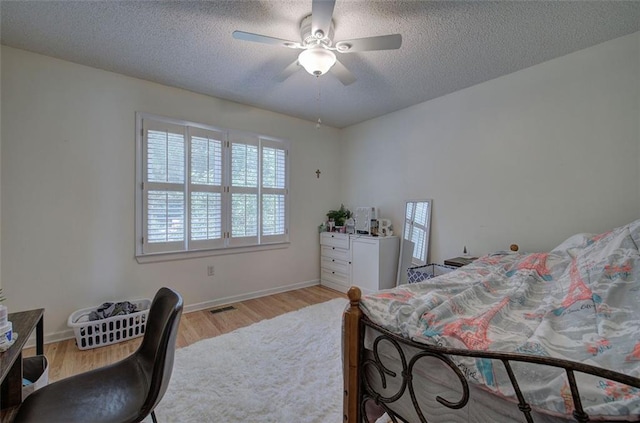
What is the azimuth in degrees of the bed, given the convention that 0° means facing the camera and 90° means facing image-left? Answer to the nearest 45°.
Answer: approximately 45°

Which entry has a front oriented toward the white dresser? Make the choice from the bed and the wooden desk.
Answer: the wooden desk

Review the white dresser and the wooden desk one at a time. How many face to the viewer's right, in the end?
1

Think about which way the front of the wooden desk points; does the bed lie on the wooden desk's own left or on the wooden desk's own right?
on the wooden desk's own right

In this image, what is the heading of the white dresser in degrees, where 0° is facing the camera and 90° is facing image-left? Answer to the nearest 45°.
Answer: approximately 45°

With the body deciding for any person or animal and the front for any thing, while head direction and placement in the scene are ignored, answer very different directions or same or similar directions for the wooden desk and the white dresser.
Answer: very different directions

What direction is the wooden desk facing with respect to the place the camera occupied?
facing to the right of the viewer
